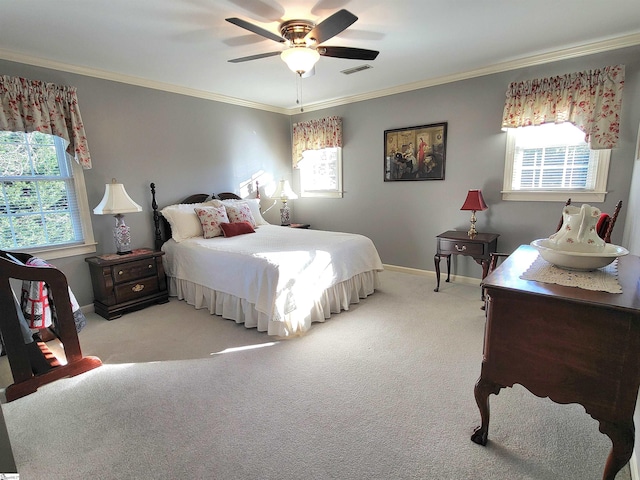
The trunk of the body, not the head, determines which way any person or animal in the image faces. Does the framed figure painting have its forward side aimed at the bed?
yes

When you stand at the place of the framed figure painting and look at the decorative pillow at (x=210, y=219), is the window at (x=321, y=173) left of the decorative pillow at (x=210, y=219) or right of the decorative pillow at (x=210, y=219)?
right

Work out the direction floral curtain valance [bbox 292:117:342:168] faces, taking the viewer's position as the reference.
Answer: facing the viewer and to the left of the viewer

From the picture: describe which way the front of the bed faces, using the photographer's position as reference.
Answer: facing the viewer and to the right of the viewer

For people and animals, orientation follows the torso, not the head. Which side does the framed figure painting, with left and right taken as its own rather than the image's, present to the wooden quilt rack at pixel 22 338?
front

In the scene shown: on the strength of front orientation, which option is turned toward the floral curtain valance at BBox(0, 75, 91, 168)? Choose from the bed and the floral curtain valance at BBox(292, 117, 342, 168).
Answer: the floral curtain valance at BBox(292, 117, 342, 168)

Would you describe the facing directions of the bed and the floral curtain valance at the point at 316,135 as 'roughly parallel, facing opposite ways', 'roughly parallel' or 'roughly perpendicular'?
roughly perpendicular

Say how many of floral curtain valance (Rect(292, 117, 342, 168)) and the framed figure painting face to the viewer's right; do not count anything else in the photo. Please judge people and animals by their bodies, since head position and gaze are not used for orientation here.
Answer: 0

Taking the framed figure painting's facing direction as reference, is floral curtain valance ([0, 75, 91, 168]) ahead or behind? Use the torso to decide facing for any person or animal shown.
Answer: ahead

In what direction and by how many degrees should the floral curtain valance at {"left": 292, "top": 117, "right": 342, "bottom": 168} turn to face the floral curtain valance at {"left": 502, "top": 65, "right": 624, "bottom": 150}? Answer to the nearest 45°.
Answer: approximately 90° to its left

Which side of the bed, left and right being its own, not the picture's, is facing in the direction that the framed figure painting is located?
left

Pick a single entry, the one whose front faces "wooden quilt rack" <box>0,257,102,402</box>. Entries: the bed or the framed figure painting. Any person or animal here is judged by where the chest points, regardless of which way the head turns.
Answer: the framed figure painting

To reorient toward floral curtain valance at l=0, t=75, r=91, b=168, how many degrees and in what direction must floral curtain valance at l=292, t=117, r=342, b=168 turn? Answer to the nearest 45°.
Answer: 0° — it already faces it

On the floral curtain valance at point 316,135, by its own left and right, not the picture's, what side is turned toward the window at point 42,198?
front

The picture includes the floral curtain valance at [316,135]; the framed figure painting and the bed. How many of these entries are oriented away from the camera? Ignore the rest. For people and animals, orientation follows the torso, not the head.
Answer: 0

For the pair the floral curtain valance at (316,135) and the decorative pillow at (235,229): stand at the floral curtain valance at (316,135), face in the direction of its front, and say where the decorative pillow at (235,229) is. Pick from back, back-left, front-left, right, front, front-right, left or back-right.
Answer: front

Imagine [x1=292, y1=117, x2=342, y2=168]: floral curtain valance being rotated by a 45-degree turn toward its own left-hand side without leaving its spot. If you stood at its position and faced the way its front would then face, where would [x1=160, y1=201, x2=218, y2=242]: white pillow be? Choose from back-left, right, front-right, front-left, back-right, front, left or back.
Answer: front-right

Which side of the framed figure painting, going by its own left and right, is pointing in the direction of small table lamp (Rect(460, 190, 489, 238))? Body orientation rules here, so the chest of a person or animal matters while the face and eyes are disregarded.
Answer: left
